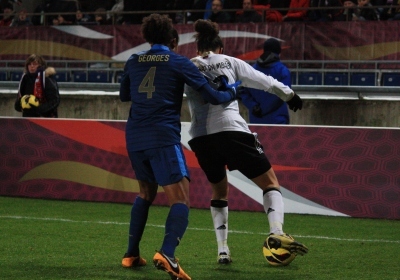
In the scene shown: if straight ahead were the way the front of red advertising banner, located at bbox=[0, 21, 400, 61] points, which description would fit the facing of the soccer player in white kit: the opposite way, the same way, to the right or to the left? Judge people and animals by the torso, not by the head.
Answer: the opposite way

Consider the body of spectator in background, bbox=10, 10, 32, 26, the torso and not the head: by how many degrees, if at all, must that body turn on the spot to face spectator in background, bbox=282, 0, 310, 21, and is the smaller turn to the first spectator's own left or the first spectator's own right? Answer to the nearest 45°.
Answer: approximately 45° to the first spectator's own left

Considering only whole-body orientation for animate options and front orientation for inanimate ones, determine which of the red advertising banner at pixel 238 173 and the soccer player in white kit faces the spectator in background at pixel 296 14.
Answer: the soccer player in white kit

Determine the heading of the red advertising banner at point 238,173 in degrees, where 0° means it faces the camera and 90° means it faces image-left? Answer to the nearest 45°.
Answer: approximately 0°

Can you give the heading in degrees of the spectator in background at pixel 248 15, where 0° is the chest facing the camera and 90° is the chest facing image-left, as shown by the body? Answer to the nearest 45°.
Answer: approximately 0°

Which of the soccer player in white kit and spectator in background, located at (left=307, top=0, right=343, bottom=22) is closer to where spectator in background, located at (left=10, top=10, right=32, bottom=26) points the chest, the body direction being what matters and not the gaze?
the soccer player in white kit

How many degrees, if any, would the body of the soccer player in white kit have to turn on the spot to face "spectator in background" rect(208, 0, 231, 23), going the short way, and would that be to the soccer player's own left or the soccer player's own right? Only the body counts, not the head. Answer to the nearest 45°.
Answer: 0° — they already face them

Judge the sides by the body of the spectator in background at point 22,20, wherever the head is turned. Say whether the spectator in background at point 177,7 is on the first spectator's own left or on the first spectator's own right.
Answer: on the first spectator's own left

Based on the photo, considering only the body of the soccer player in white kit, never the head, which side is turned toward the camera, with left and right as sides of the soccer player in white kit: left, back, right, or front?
back

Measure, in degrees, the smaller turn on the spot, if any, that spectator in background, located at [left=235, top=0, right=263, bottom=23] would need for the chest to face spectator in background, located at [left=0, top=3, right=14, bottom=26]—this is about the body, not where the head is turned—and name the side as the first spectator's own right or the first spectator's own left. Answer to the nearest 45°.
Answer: approximately 135° to the first spectator's own right
